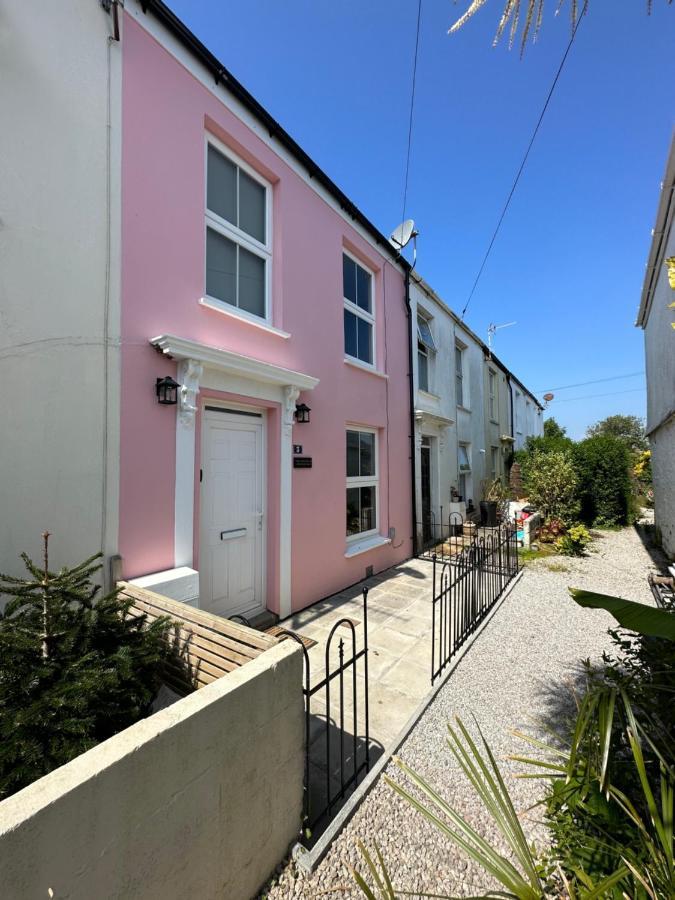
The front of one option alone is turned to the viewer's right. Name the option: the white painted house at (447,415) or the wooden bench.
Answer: the white painted house

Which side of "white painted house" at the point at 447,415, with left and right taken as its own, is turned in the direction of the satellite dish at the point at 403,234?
right

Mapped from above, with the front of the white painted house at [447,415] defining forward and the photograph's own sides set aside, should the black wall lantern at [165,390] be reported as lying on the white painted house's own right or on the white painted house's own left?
on the white painted house's own right

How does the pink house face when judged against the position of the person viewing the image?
facing the viewer and to the right of the viewer

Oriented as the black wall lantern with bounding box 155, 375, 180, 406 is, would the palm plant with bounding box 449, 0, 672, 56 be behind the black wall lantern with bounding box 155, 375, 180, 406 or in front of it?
in front

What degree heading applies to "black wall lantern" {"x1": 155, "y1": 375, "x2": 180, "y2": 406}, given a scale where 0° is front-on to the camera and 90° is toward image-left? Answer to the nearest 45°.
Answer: approximately 315°

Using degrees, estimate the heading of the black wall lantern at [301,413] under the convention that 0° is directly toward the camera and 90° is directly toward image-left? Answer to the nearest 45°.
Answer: approximately 315°

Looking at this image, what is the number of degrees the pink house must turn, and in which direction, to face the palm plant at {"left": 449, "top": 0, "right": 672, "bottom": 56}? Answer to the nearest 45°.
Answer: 0° — it already faces it

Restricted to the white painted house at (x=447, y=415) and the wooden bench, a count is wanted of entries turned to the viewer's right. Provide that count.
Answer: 1

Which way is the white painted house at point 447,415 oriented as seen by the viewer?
to the viewer's right
